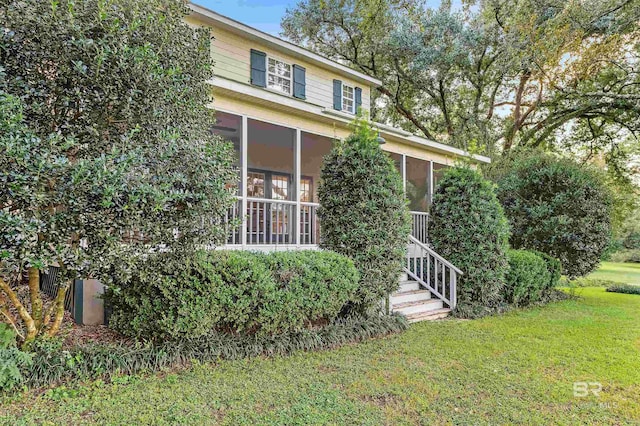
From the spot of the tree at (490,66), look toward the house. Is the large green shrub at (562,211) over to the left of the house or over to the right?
left

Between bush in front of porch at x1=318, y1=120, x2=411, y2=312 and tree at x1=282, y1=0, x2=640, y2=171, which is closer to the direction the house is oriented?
the bush in front of porch

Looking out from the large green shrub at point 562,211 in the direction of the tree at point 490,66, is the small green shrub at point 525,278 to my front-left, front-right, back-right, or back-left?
back-left

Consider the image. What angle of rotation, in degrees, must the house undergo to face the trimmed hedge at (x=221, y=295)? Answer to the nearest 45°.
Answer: approximately 45° to its right

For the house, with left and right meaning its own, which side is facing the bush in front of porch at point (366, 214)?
front

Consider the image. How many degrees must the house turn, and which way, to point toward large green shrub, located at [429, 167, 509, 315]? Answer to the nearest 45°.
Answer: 0° — it already faces it

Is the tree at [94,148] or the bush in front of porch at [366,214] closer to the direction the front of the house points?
the bush in front of porch

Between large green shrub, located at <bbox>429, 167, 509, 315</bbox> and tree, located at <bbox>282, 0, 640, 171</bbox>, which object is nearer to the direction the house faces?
the large green shrub

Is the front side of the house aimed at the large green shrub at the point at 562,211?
no

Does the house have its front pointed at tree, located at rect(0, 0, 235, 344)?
no
